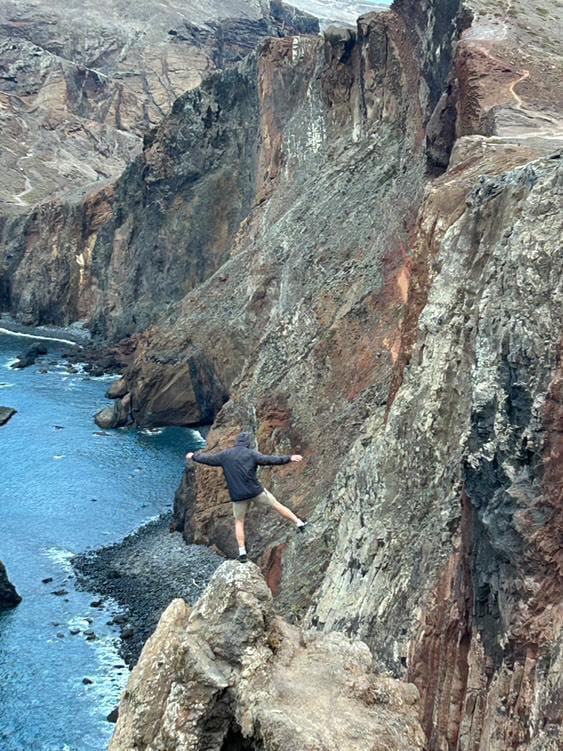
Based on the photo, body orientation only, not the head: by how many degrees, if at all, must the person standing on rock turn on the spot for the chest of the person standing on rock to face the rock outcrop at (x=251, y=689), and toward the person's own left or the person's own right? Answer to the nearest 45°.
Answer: approximately 180°

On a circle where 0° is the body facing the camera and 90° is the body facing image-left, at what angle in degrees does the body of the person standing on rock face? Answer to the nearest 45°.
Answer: approximately 180°

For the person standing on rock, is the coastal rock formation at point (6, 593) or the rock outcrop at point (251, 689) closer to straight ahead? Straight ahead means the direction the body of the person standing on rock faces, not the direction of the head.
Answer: the coastal rock formation

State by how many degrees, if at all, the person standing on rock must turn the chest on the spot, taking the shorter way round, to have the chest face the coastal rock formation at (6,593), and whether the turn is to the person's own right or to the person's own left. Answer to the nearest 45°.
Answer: approximately 45° to the person's own left
